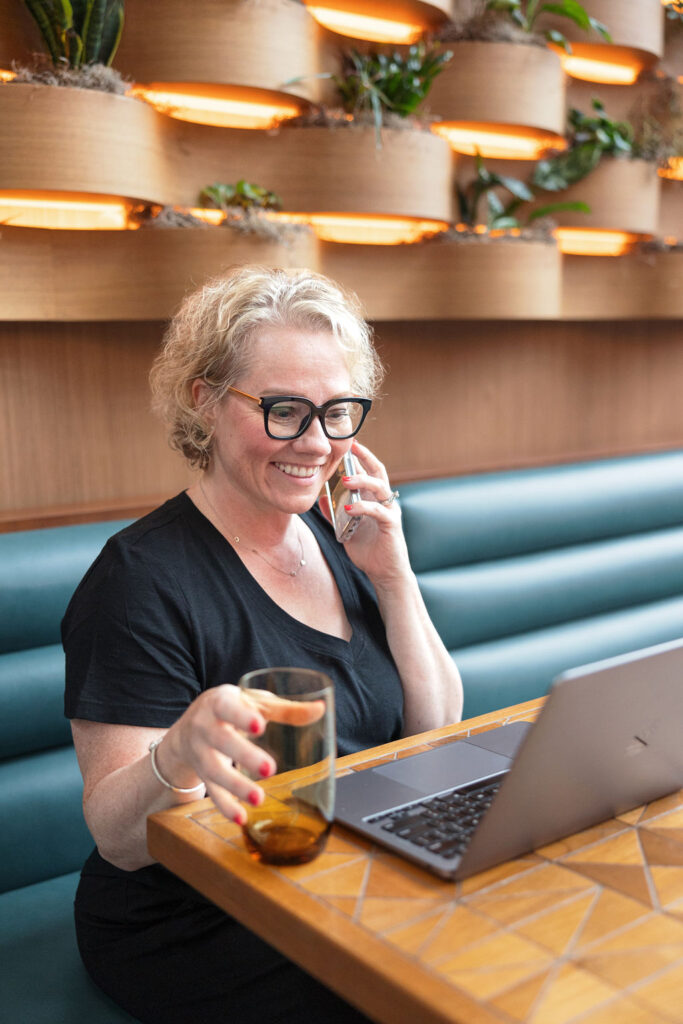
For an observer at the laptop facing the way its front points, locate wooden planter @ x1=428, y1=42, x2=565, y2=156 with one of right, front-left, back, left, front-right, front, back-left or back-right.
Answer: front-right

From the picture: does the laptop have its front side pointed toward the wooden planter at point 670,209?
no

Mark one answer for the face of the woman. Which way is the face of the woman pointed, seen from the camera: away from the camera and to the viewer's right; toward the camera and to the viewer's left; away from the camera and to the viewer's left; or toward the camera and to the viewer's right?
toward the camera and to the viewer's right

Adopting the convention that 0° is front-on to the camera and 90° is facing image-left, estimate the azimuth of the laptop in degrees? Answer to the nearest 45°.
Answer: approximately 135°

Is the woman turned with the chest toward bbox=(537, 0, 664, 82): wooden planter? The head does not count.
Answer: no

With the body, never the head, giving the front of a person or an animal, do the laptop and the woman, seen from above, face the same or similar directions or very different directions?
very different directions

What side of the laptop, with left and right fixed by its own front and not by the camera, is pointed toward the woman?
front

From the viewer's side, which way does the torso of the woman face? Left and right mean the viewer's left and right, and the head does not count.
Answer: facing the viewer and to the right of the viewer

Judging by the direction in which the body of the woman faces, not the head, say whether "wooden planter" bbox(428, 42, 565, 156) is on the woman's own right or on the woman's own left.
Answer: on the woman's own left
